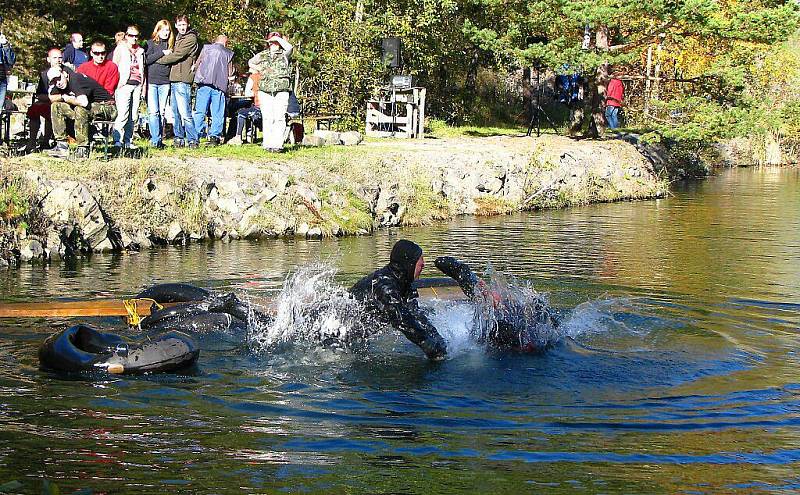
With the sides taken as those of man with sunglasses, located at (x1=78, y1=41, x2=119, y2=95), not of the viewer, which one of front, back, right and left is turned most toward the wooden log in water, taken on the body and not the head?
front

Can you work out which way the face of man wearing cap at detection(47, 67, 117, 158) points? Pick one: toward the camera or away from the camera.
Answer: toward the camera

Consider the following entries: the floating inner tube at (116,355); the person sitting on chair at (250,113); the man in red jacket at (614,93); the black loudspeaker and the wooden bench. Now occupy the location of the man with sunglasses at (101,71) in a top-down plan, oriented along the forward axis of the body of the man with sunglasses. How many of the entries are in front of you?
1

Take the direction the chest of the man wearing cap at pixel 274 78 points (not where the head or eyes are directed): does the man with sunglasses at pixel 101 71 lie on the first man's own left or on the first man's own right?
on the first man's own right

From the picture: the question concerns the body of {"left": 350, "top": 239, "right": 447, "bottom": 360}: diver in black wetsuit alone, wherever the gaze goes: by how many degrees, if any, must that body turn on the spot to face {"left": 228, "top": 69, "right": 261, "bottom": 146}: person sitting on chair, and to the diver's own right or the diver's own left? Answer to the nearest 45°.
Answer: approximately 90° to the diver's own left

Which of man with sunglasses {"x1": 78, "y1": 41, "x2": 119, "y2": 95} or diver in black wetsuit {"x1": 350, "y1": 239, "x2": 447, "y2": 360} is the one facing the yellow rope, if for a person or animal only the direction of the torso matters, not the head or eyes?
the man with sunglasses

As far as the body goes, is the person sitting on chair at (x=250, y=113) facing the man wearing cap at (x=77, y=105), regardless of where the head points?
no

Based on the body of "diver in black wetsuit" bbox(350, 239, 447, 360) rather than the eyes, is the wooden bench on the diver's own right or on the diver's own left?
on the diver's own left

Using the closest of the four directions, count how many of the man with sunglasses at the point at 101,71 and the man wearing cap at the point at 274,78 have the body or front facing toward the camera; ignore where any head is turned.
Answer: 2

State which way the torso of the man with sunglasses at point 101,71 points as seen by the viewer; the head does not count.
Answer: toward the camera

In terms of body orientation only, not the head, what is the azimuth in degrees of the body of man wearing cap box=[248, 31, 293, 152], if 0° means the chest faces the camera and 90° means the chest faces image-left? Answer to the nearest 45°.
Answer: approximately 0°

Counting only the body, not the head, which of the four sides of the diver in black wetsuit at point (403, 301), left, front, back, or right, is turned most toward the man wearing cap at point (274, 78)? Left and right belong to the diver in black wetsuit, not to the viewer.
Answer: left

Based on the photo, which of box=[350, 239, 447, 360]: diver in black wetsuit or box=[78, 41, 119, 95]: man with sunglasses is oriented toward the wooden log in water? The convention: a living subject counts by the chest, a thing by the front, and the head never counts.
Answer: the man with sunglasses

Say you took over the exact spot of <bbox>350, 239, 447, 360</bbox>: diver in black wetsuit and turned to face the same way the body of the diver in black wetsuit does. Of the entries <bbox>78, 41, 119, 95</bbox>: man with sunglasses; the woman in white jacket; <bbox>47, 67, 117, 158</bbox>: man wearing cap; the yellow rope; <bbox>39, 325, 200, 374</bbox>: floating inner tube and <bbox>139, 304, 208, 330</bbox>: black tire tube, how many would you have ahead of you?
0

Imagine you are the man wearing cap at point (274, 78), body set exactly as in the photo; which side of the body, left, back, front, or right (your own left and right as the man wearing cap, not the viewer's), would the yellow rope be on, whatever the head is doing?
front

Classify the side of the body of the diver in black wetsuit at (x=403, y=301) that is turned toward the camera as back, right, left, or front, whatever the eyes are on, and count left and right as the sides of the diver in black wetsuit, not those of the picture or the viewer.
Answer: right
